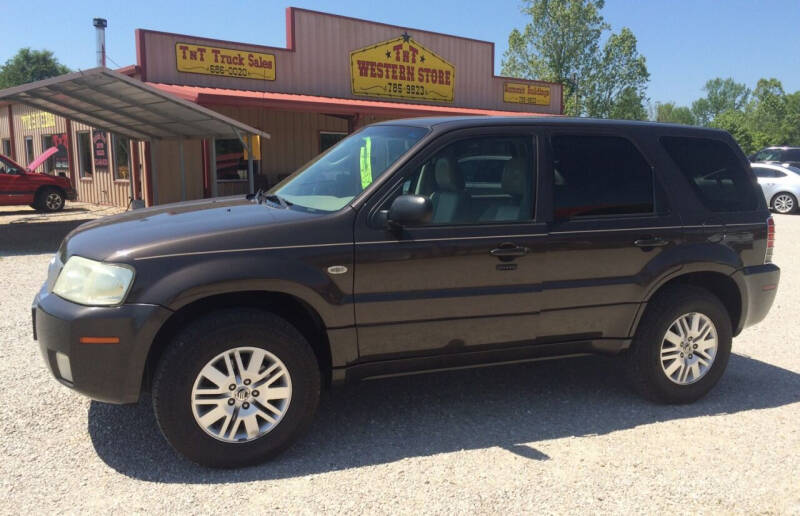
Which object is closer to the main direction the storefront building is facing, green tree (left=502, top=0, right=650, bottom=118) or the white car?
the white car

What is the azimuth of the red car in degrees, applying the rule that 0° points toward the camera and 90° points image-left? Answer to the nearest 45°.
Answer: approximately 270°

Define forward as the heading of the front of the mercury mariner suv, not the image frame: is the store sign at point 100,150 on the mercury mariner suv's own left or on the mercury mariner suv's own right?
on the mercury mariner suv's own right

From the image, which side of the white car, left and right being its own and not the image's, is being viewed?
left

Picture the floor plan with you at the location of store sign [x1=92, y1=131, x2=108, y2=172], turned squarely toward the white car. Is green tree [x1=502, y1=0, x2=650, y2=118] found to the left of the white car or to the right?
left

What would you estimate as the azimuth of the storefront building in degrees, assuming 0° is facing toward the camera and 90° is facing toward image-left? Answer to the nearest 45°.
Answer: approximately 315°

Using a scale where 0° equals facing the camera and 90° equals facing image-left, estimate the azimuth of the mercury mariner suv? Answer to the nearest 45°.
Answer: approximately 45°

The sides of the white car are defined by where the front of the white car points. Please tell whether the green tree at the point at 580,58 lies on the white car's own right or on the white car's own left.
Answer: on the white car's own right

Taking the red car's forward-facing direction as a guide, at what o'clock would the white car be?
The white car is roughly at 1 o'clock from the red car.
